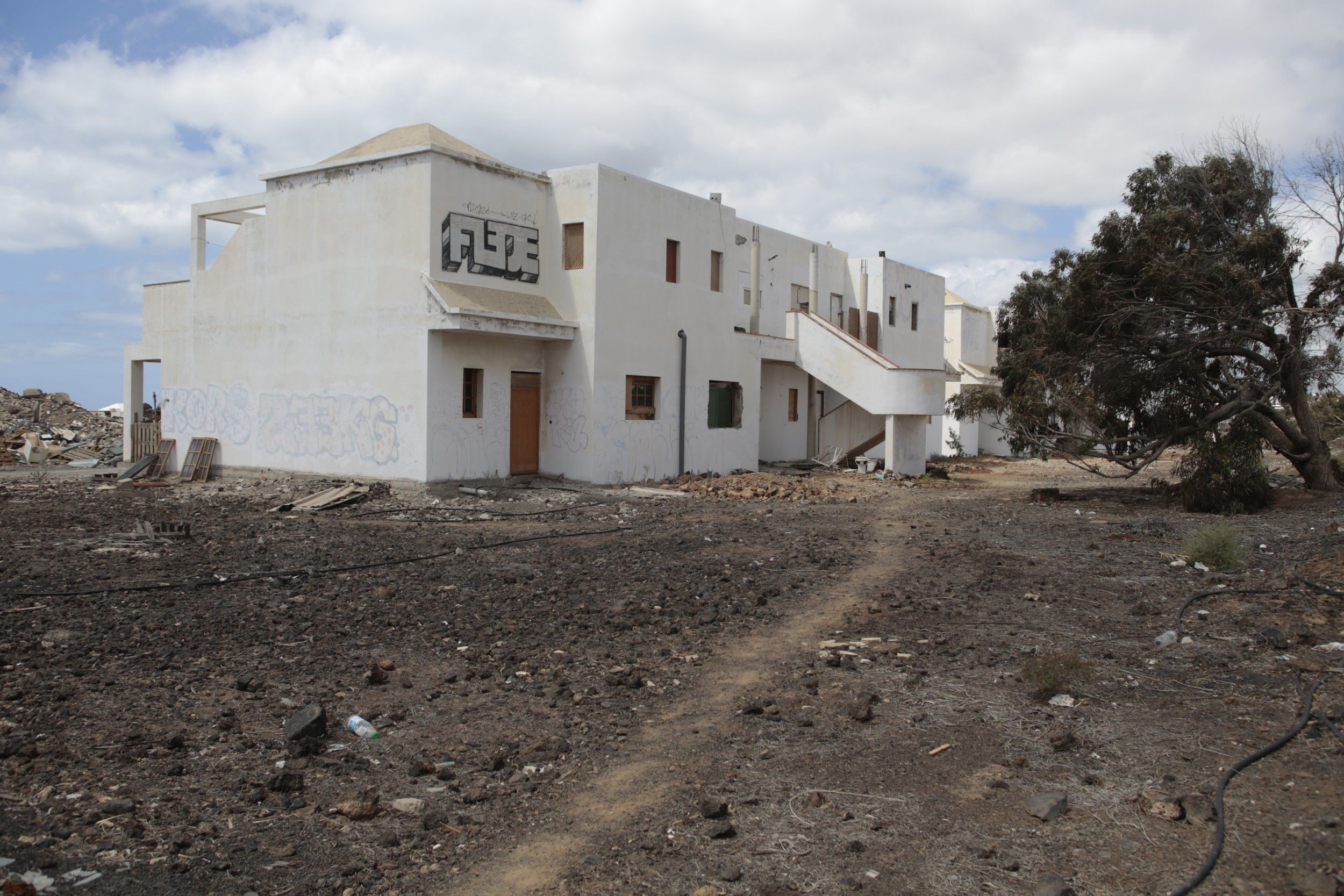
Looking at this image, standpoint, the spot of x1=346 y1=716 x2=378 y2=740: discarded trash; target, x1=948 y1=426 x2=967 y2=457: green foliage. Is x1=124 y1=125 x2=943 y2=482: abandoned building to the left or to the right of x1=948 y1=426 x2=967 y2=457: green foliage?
left

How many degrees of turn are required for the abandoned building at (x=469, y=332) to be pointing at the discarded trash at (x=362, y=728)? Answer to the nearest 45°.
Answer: approximately 45° to its right

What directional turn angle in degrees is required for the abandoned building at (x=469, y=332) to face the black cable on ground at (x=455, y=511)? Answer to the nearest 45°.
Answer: approximately 45° to its right

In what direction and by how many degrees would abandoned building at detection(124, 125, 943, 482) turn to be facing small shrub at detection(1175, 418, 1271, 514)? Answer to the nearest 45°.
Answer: approximately 45° to its left

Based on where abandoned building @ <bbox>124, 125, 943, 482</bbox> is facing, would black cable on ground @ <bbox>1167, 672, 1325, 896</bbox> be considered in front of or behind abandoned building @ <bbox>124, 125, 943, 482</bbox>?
in front

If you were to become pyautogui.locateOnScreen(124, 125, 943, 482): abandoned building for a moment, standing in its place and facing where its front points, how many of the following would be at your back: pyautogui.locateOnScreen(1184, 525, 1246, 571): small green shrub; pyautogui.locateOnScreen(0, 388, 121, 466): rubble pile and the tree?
1

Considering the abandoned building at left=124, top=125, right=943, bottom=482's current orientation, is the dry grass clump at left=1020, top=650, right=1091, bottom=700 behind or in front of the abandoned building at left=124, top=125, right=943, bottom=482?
in front

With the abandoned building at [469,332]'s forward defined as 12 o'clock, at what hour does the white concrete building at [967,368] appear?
The white concrete building is roughly at 9 o'clock from the abandoned building.

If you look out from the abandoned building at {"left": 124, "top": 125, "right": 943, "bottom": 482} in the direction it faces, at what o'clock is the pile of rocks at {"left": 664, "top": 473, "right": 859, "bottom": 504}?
The pile of rocks is roughly at 1 o'clock from the abandoned building.

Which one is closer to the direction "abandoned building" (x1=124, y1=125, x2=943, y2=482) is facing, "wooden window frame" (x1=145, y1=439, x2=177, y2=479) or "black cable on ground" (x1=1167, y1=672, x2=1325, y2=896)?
the black cable on ground

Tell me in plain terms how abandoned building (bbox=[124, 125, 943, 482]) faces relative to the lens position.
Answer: facing the viewer and to the right of the viewer

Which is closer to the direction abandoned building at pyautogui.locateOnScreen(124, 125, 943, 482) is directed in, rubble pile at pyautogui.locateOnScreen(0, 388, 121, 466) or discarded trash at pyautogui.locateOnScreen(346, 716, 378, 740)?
the discarded trash

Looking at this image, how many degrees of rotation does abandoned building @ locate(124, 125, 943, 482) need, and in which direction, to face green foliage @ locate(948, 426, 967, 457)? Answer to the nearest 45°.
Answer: approximately 90° to its left
